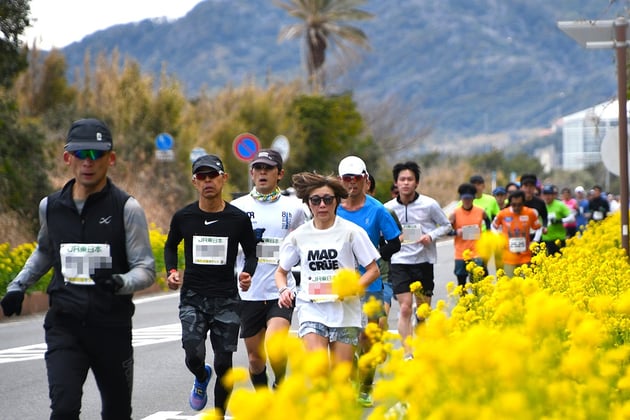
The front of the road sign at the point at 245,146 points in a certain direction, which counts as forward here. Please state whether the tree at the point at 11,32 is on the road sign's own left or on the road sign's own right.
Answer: on the road sign's own right

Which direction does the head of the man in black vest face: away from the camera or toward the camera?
toward the camera

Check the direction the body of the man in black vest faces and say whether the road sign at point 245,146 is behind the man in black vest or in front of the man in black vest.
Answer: behind

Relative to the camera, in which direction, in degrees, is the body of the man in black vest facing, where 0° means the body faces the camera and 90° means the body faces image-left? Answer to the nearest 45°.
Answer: approximately 0°

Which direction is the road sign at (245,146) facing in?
toward the camera

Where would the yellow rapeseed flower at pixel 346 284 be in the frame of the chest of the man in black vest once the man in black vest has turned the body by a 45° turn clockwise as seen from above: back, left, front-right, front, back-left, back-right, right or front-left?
left

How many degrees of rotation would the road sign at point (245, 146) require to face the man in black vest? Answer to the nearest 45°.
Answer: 0° — it already faces them

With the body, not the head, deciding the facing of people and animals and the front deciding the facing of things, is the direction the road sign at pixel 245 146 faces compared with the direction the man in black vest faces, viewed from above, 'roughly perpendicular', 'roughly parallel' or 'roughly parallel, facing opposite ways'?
roughly parallel

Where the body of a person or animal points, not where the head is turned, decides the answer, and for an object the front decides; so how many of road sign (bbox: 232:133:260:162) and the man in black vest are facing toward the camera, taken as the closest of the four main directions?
2

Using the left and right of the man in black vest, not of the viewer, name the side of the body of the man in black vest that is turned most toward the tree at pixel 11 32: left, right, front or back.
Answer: back

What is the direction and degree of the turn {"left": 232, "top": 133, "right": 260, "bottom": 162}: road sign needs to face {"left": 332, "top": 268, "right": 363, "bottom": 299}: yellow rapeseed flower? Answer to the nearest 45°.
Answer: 0° — it already faces it
